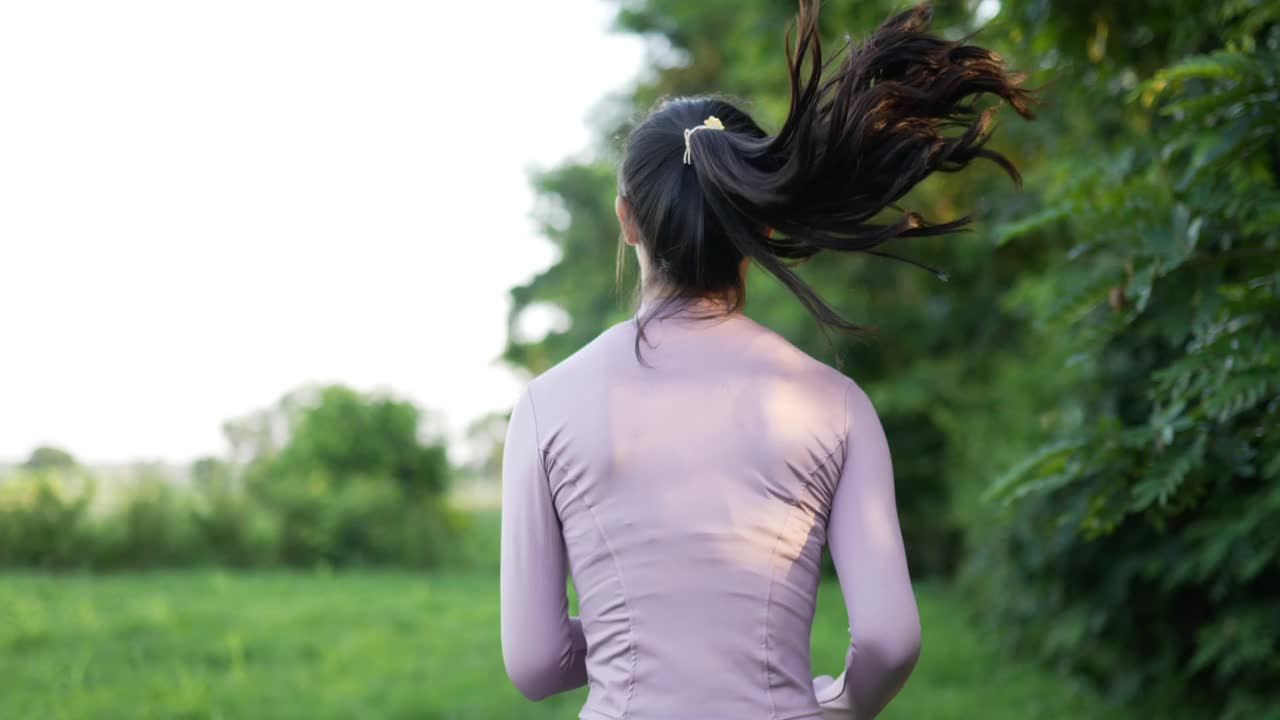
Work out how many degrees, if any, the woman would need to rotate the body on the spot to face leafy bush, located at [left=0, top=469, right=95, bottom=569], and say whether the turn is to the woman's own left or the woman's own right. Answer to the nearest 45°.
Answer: approximately 45° to the woman's own left

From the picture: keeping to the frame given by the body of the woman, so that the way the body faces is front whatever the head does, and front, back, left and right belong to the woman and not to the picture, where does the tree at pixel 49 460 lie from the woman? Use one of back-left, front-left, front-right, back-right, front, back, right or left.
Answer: front-left

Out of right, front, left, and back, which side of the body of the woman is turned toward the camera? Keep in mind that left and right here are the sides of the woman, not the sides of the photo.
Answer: back

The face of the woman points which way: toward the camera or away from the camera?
away from the camera
